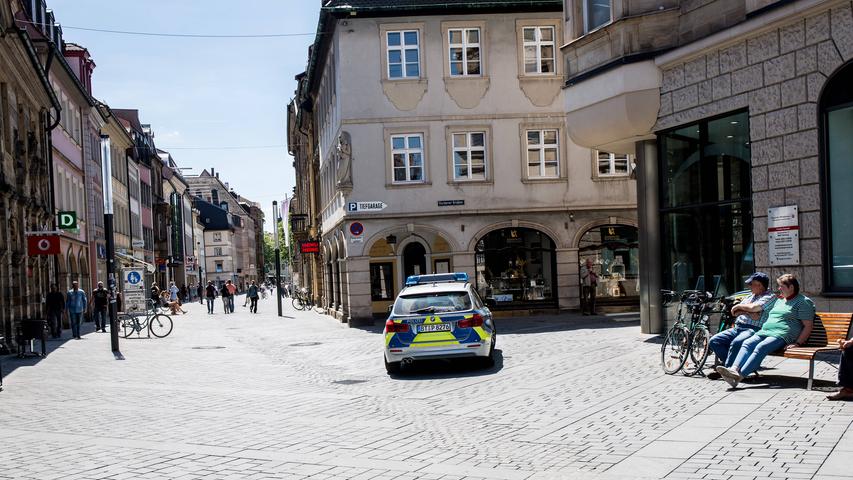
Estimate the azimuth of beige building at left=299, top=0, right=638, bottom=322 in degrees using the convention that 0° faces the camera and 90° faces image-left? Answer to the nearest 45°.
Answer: approximately 0°

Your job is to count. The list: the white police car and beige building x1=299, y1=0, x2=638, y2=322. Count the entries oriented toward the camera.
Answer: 1

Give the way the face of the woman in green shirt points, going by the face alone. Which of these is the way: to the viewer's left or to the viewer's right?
to the viewer's left

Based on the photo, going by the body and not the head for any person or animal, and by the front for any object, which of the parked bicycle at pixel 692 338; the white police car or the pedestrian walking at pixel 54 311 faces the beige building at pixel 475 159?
the white police car

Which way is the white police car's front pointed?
away from the camera

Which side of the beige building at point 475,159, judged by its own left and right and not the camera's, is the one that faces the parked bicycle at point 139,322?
right

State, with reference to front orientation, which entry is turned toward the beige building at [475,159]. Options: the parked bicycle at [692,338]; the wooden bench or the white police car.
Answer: the white police car
